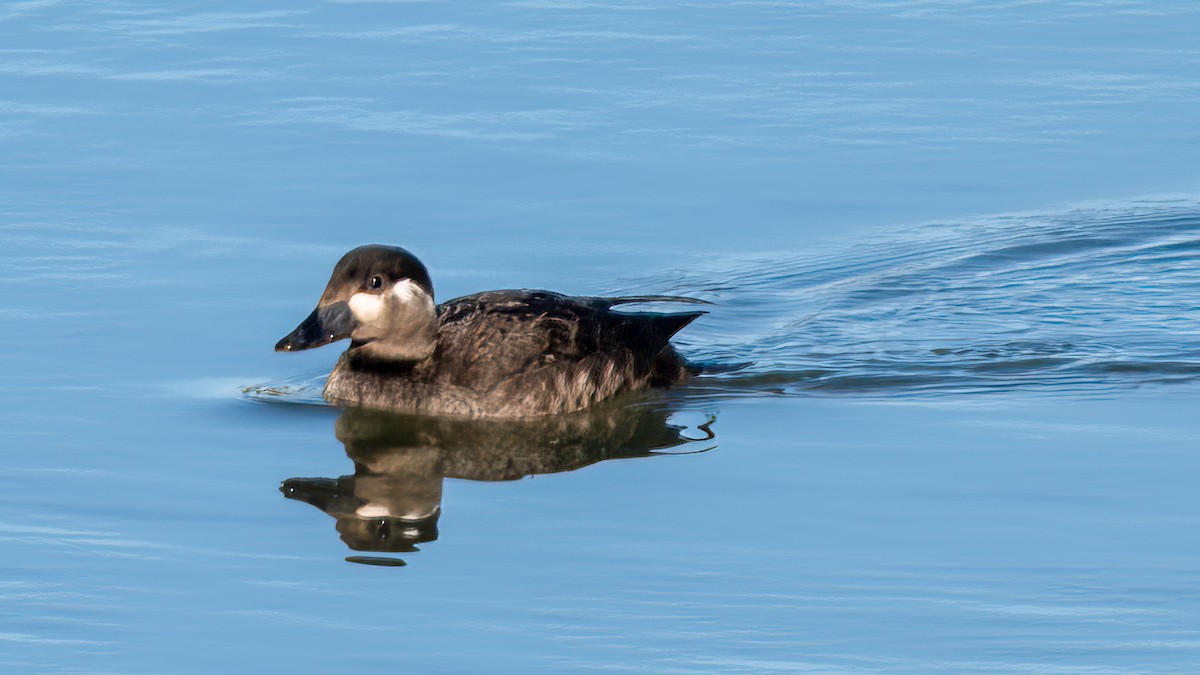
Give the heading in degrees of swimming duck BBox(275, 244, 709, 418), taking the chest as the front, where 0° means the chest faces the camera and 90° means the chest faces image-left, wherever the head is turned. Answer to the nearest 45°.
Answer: approximately 90°
